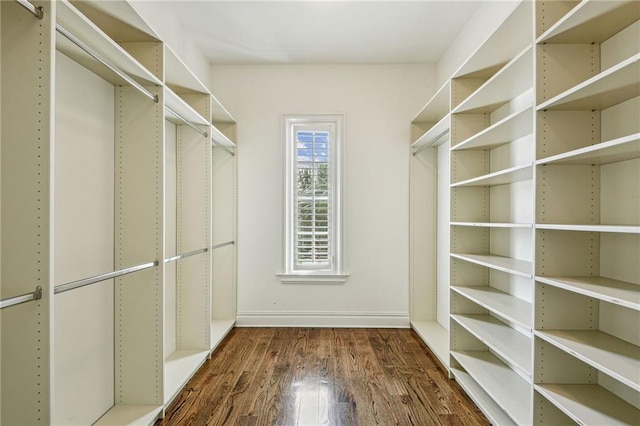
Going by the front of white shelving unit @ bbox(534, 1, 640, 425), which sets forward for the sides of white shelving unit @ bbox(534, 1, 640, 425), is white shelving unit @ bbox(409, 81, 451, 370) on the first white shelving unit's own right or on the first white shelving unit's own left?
on the first white shelving unit's own right

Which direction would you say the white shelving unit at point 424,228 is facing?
to the viewer's left

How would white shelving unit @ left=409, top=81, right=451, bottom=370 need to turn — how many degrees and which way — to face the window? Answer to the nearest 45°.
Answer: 0° — it already faces it

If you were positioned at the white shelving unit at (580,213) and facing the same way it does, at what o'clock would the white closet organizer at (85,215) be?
The white closet organizer is roughly at 11 o'clock from the white shelving unit.

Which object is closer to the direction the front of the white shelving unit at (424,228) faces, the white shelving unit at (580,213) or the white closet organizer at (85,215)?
the white closet organizer

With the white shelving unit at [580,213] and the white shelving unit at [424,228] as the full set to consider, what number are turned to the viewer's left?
2

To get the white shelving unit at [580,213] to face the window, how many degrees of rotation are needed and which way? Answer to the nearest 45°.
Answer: approximately 45° to its right

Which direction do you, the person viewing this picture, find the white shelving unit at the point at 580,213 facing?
facing to the left of the viewer

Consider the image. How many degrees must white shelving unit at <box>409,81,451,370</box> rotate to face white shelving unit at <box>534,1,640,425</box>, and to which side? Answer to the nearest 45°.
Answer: approximately 90° to its left

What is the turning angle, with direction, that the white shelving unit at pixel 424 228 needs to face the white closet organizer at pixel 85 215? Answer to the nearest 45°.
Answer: approximately 45° to its left
